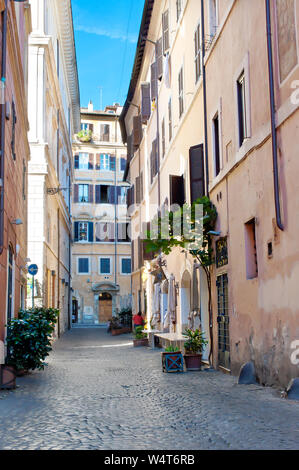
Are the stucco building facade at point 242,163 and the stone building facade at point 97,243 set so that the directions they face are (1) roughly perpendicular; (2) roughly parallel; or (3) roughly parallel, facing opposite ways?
roughly perpendicular

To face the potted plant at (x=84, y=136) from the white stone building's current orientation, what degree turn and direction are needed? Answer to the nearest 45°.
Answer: approximately 90° to its left

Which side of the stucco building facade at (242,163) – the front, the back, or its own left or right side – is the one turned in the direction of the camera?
left

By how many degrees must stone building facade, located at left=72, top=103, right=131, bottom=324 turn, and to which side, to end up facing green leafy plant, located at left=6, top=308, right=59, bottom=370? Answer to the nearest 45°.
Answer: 0° — it already faces it

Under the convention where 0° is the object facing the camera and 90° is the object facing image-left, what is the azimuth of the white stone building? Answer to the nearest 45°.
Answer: approximately 270°

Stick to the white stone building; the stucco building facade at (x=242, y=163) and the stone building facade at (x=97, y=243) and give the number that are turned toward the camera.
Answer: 1

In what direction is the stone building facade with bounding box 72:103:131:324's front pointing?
toward the camera

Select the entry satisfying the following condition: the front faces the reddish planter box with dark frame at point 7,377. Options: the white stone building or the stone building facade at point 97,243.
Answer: the stone building facade

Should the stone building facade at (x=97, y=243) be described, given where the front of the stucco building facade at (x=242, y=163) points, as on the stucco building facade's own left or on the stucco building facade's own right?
on the stucco building facade's own right

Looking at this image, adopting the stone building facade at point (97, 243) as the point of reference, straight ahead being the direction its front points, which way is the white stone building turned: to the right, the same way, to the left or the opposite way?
to the left

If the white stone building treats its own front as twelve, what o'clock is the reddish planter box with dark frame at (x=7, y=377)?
The reddish planter box with dark frame is roughly at 3 o'clock from the white stone building.

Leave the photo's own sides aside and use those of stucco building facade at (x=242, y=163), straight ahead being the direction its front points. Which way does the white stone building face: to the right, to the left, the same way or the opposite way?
the opposite way

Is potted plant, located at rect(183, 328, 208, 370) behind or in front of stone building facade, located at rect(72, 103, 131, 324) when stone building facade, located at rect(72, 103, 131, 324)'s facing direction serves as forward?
in front

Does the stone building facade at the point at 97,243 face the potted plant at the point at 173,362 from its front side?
yes
